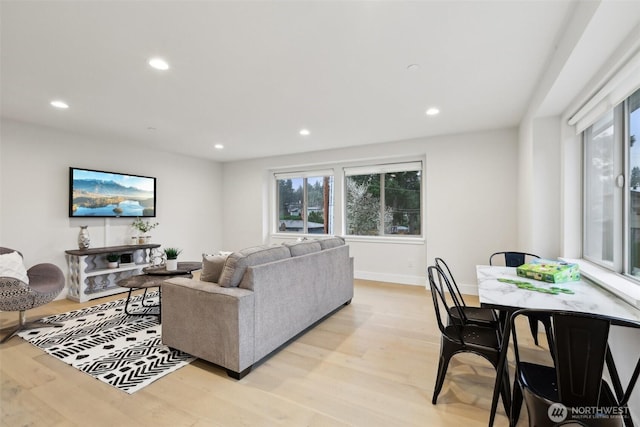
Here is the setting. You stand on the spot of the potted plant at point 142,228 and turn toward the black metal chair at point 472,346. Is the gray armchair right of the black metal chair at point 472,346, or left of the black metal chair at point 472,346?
right

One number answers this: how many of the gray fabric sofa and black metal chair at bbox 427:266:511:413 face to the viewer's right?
1

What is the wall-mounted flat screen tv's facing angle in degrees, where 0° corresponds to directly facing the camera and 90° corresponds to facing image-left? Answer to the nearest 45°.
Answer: approximately 315°

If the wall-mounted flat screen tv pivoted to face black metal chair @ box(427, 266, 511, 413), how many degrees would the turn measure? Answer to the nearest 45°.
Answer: approximately 45° to its right

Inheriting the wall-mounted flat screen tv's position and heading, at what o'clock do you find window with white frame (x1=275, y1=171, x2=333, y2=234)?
The window with white frame is roughly at 11 o'clock from the wall-mounted flat screen tv.

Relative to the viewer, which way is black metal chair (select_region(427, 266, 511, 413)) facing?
to the viewer's right

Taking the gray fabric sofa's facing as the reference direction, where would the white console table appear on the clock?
The white console table is roughly at 12 o'clock from the gray fabric sofa.

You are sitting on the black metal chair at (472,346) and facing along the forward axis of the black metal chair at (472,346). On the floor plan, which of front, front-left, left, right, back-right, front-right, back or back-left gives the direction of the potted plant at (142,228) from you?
back

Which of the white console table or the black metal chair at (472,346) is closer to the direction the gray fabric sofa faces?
the white console table

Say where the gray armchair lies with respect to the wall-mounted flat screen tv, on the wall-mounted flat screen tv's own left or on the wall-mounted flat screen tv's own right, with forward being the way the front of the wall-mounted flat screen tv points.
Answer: on the wall-mounted flat screen tv's own right

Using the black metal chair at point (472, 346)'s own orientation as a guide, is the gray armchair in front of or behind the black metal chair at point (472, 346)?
behind

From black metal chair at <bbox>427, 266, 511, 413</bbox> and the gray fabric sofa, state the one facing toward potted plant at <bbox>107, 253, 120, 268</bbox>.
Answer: the gray fabric sofa

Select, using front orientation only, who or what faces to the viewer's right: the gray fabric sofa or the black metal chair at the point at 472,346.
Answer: the black metal chair

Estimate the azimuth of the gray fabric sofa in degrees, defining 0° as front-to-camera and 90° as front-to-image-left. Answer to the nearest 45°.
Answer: approximately 135°

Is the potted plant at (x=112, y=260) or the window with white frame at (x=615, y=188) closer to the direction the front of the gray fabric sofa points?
the potted plant
